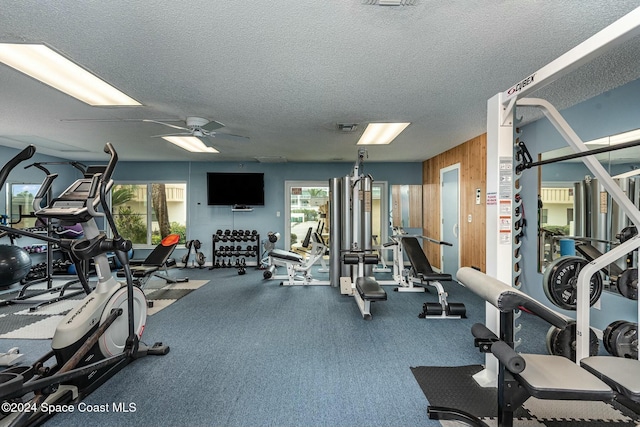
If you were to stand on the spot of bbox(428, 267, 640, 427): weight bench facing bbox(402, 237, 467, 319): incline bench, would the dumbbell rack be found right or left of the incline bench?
left

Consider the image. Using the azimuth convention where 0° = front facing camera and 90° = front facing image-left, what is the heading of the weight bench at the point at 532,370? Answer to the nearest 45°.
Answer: approximately 90°

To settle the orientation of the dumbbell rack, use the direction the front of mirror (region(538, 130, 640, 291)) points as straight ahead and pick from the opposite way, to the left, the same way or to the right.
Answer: to the left

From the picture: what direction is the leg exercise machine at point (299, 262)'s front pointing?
to the viewer's left

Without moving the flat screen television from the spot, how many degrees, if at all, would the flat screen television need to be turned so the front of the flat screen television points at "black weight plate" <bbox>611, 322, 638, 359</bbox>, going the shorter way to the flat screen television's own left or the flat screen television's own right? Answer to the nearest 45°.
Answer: approximately 45° to the flat screen television's own left

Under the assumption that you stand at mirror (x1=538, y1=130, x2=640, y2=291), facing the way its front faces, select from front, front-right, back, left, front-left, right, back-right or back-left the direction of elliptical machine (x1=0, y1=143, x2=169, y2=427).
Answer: front

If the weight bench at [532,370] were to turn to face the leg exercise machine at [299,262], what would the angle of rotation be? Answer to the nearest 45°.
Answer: approximately 45° to its right

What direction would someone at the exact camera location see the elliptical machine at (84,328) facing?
facing away from the viewer and to the right of the viewer

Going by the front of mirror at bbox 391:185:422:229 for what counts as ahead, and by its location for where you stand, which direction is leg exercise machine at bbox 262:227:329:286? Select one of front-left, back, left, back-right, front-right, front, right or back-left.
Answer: front-right

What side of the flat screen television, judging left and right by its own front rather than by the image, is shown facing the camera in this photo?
front

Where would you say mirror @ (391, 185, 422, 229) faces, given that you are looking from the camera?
facing the viewer

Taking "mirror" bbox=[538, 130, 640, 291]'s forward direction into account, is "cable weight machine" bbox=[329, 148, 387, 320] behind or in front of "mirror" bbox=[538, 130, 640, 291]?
in front

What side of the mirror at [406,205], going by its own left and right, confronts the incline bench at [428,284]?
front

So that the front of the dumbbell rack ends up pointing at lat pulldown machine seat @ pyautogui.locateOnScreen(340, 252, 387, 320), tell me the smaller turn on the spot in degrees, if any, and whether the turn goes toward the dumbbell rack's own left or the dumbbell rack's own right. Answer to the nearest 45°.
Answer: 0° — it already faces it

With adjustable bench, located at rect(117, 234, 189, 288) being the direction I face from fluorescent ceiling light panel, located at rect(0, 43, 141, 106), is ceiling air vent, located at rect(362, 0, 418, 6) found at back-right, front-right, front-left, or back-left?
back-right
